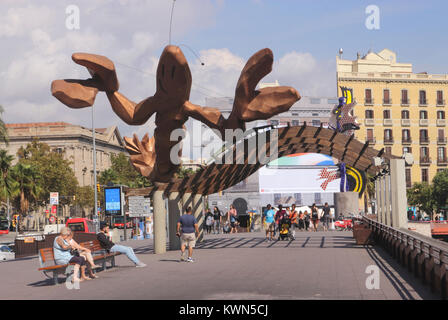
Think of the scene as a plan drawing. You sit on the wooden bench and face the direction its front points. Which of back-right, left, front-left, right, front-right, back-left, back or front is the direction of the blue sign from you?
back-left

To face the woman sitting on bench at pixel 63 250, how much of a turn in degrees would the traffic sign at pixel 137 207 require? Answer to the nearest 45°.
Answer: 0° — it already faces them

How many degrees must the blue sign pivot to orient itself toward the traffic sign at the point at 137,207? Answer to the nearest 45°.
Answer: approximately 135° to its left

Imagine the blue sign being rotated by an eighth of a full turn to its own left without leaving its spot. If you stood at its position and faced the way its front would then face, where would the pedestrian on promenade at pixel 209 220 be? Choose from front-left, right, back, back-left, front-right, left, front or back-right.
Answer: left

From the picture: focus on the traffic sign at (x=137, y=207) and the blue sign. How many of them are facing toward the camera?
2

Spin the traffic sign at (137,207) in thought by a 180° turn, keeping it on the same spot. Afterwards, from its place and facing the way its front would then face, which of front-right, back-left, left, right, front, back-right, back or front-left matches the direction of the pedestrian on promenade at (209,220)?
front-right

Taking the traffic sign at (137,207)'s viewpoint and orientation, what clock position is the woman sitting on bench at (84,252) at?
The woman sitting on bench is roughly at 12 o'clock from the traffic sign.

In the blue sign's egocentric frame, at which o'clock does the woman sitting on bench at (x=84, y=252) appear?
The woman sitting on bench is roughly at 12 o'clock from the blue sign.

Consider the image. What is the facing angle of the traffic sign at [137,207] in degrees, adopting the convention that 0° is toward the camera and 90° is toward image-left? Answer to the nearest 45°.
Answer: approximately 0°

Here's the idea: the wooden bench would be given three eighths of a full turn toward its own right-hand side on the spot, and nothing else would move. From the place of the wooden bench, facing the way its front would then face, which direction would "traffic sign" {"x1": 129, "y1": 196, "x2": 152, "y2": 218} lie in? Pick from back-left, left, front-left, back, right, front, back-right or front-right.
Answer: right

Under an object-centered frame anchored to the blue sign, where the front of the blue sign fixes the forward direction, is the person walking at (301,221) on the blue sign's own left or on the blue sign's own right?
on the blue sign's own left
